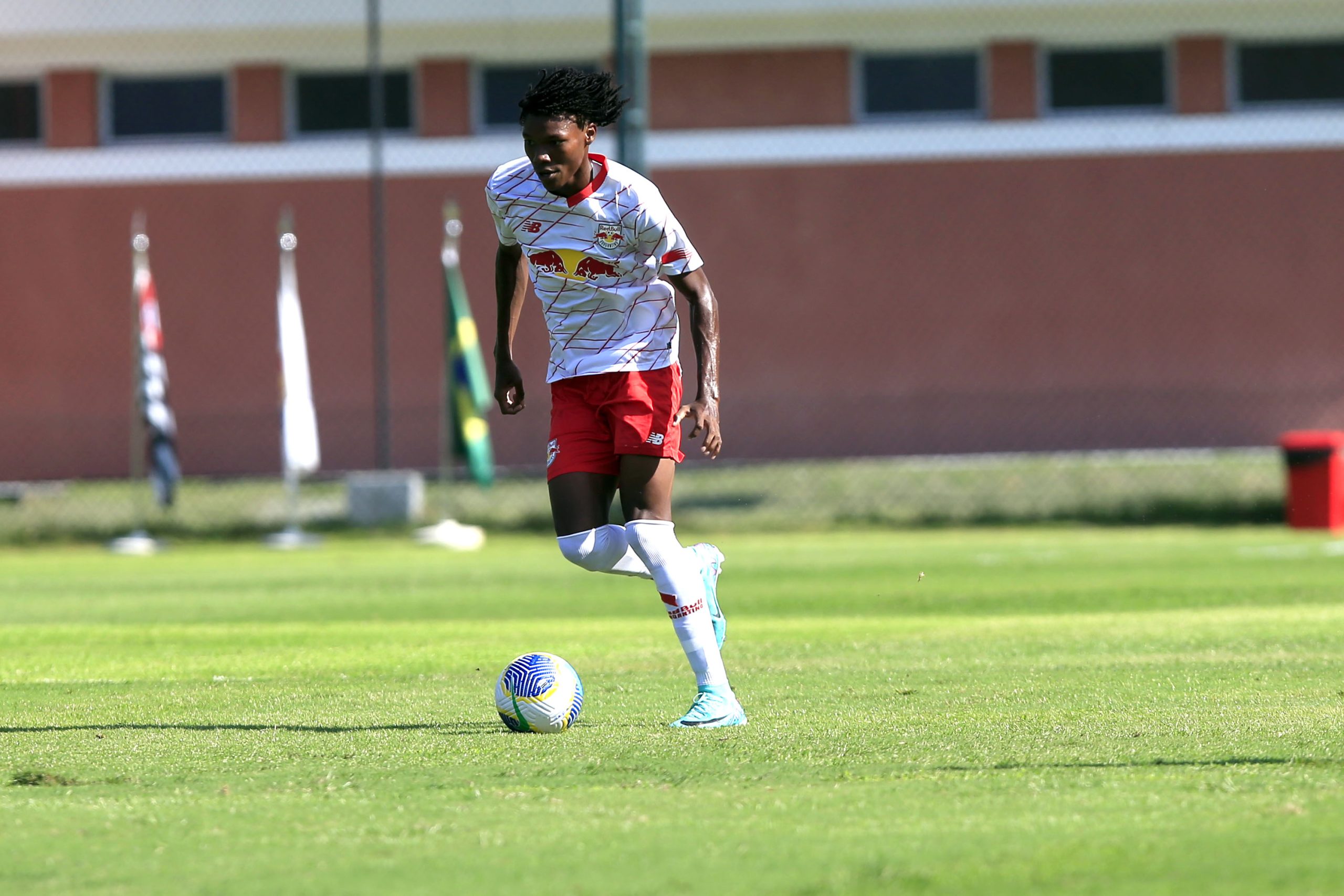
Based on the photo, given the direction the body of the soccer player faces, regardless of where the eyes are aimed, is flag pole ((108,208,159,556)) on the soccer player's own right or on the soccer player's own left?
on the soccer player's own right

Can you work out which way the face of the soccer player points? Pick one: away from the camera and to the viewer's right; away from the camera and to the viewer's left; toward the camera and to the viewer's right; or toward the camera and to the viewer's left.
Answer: toward the camera and to the viewer's left

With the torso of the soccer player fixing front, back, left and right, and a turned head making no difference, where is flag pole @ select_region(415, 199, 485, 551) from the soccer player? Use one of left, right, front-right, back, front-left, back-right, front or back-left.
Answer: back-right

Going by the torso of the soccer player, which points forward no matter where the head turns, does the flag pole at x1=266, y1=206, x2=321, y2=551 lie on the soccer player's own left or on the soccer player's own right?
on the soccer player's own right

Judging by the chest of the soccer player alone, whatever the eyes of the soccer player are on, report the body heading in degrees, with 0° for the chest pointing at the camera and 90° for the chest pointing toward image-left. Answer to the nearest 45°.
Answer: approximately 45°

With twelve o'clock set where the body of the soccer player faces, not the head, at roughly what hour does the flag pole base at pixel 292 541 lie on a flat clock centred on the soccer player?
The flag pole base is roughly at 4 o'clock from the soccer player.

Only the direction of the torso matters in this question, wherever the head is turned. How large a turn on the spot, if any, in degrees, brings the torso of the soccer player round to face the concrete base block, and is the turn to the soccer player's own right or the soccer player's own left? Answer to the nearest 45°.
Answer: approximately 135° to the soccer player's own right

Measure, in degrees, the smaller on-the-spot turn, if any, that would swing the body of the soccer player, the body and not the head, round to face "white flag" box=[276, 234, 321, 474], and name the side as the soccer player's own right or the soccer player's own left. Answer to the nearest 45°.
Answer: approximately 135° to the soccer player's own right

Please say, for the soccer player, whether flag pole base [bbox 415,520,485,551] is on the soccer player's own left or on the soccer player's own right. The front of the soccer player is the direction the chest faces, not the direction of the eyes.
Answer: on the soccer player's own right

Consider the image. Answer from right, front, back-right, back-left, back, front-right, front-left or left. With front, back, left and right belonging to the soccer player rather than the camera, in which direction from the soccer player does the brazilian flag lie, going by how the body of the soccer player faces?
back-right
